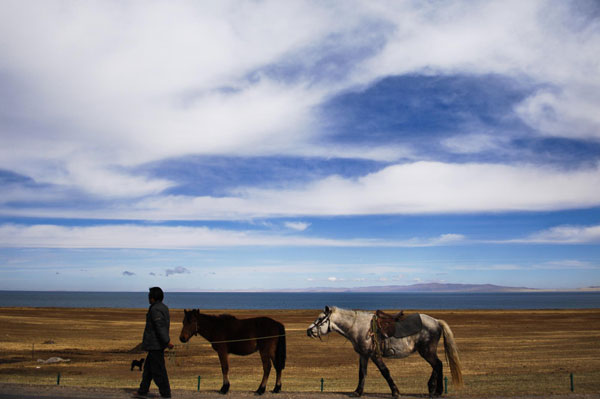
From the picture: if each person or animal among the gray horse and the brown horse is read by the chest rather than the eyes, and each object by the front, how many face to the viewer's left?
2

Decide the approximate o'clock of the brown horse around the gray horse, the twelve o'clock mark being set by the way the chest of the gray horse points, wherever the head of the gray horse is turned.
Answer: The brown horse is roughly at 12 o'clock from the gray horse.

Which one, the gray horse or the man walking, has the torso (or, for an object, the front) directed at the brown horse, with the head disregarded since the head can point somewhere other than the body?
the gray horse

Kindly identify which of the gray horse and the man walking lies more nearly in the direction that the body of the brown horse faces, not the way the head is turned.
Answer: the man walking

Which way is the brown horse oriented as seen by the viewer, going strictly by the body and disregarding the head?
to the viewer's left

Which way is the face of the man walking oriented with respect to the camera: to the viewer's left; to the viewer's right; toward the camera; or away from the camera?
to the viewer's left

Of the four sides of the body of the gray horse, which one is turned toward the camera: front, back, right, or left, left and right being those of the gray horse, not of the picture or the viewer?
left

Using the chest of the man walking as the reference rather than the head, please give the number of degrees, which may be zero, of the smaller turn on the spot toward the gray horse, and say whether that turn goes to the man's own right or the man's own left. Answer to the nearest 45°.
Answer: approximately 180°

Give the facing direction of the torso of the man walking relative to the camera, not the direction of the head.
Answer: to the viewer's left

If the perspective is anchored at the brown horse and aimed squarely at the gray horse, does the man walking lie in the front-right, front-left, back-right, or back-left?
back-right

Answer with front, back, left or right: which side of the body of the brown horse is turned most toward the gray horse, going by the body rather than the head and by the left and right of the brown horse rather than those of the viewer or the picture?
back

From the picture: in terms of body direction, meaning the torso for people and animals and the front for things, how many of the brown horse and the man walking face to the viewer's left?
2

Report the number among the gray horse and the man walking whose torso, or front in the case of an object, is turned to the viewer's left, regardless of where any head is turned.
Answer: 2

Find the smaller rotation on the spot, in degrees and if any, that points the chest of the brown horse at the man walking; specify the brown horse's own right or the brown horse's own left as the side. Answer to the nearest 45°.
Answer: approximately 45° to the brown horse's own left
